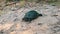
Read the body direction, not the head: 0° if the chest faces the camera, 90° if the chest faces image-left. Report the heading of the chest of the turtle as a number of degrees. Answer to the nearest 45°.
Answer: approximately 225°
